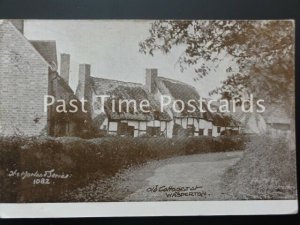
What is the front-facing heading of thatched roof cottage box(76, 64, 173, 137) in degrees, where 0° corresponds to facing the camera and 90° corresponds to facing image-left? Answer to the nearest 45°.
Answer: approximately 0°
